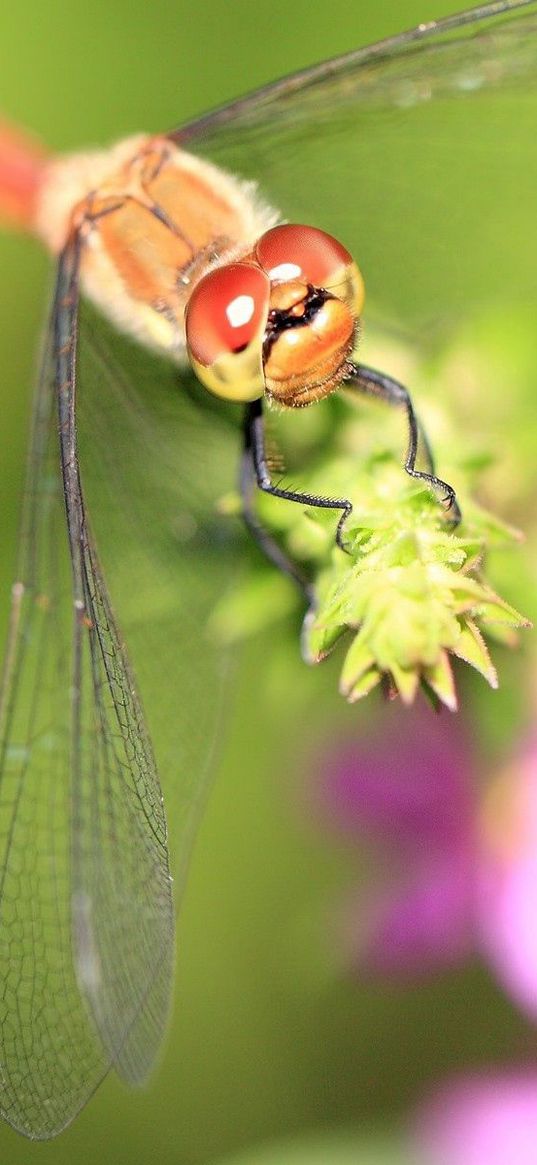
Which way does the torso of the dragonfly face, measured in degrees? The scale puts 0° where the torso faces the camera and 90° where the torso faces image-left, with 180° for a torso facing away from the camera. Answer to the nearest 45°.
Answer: approximately 315°
